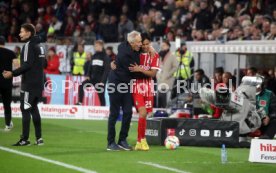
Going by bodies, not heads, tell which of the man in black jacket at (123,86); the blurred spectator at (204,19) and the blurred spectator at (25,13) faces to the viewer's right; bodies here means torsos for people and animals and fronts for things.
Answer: the man in black jacket

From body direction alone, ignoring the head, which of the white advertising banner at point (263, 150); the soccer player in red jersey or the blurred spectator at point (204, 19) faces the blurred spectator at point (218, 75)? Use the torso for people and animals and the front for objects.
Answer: the blurred spectator at point (204, 19)

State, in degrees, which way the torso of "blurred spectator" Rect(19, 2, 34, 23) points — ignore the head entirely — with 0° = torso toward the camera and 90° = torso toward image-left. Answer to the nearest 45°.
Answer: approximately 0°

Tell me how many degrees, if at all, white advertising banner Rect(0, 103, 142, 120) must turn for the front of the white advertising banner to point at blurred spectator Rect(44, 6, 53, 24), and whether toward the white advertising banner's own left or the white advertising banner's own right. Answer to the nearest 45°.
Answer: approximately 180°

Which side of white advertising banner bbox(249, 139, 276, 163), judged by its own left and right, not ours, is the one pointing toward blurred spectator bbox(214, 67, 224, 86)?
back

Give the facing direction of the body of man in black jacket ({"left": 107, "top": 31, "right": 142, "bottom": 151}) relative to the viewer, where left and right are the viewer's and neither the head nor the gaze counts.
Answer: facing to the right of the viewer

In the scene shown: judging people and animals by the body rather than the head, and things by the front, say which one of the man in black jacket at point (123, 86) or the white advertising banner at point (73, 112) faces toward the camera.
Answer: the white advertising banner

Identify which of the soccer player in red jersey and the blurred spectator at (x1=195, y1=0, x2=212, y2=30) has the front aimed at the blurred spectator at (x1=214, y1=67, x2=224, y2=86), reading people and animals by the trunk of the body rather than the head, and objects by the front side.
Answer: the blurred spectator at (x1=195, y1=0, x2=212, y2=30)

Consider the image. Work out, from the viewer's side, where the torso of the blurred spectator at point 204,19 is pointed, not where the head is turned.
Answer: toward the camera

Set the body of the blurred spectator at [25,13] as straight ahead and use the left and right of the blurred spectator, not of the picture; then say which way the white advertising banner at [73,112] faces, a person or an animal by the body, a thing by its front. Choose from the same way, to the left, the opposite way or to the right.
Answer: the same way

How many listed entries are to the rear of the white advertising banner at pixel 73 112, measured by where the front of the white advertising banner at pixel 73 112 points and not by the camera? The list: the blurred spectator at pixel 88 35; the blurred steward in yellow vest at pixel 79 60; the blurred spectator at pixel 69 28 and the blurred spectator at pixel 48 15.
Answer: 4

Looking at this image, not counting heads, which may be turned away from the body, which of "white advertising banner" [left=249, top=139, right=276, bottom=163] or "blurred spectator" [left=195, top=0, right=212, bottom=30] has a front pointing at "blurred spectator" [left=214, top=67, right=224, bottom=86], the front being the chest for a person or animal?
"blurred spectator" [left=195, top=0, right=212, bottom=30]

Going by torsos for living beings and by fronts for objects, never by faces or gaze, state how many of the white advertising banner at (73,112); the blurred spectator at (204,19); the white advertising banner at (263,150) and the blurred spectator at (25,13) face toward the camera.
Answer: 4
